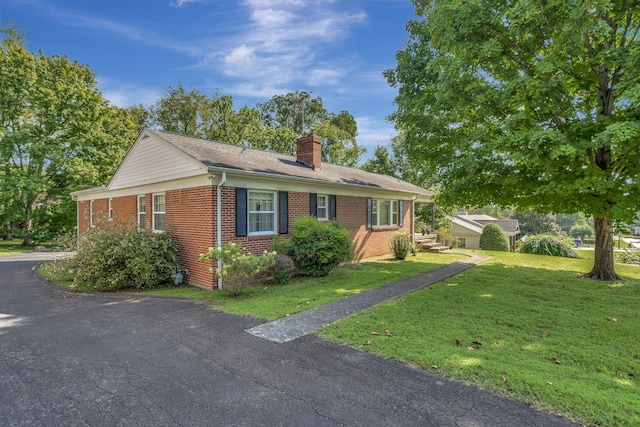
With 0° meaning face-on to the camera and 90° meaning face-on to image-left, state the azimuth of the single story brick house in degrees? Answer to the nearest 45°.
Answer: approximately 315°

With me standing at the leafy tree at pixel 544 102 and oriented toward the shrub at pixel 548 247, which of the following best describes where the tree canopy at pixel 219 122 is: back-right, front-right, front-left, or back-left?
front-left

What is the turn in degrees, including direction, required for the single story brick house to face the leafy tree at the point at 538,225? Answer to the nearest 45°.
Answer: approximately 90° to its left

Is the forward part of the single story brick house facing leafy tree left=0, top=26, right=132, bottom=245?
no

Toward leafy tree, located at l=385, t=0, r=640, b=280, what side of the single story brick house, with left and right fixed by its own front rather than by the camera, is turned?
front

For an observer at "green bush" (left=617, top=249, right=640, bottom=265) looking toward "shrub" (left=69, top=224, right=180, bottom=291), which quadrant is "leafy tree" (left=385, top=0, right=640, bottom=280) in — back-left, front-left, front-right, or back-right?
front-left

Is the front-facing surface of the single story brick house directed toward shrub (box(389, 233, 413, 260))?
no

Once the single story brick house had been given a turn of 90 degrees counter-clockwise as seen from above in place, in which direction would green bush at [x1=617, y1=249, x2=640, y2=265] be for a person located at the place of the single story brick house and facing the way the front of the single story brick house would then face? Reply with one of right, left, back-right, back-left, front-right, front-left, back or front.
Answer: front-right

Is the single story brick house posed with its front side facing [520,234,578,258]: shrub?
no

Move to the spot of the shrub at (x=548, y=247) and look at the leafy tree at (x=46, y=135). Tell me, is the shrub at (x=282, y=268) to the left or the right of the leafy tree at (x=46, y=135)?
left

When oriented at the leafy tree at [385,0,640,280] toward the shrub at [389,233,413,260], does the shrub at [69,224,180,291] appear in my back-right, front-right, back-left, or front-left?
front-left

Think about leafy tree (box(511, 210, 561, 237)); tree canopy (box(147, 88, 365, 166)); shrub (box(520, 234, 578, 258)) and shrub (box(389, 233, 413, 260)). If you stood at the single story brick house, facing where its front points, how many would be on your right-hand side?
0

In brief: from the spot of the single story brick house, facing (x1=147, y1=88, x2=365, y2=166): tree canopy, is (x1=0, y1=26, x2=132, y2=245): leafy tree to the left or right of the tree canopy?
left

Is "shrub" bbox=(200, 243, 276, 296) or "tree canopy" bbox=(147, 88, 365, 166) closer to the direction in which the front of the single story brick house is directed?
the shrub

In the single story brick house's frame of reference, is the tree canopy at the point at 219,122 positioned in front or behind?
behind

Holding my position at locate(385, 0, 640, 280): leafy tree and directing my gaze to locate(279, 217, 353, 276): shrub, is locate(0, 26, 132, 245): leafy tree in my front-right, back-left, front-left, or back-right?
front-right

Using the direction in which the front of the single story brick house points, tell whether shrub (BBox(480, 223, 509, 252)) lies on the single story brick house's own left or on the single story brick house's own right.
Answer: on the single story brick house's own left

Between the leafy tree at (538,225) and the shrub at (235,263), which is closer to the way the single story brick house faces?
the shrub
